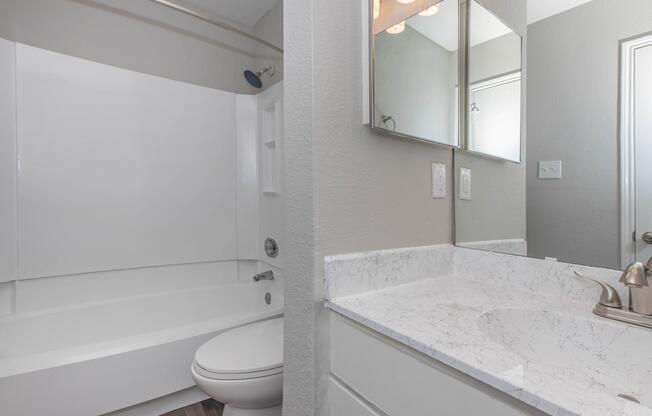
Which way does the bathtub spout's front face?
to the viewer's left

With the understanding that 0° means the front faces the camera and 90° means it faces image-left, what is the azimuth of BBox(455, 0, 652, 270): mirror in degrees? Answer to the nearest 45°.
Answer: approximately 45°

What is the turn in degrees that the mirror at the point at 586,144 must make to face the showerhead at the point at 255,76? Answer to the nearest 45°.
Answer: approximately 45° to its right
